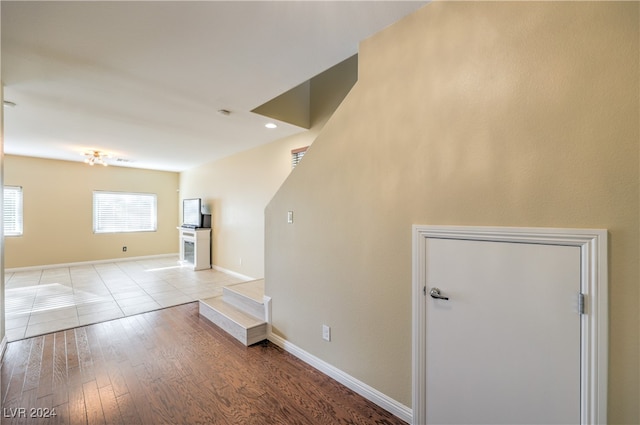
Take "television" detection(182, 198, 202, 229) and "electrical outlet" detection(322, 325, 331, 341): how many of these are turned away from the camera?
0

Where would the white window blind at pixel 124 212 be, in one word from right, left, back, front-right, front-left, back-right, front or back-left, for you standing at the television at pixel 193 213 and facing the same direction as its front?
right

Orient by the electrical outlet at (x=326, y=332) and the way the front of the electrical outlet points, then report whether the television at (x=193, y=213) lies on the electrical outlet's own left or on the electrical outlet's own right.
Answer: on the electrical outlet's own right

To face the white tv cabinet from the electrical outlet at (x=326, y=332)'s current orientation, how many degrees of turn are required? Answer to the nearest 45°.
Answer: approximately 90° to its right

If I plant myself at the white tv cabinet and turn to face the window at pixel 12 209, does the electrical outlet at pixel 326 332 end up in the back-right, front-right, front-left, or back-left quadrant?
back-left

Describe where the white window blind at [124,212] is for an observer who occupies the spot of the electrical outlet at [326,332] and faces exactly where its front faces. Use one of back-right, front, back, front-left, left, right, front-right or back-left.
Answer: right

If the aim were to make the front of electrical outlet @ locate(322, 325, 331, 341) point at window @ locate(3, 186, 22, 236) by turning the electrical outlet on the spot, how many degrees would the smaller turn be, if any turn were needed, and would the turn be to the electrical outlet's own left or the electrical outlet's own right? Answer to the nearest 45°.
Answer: approximately 90° to the electrical outlet's own right

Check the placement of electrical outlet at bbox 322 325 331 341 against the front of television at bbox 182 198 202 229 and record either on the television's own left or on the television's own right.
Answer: on the television's own left

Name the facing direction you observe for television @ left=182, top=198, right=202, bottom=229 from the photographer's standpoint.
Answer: facing the viewer and to the left of the viewer

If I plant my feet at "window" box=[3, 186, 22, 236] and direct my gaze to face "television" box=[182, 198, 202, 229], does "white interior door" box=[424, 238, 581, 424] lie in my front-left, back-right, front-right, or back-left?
front-right
